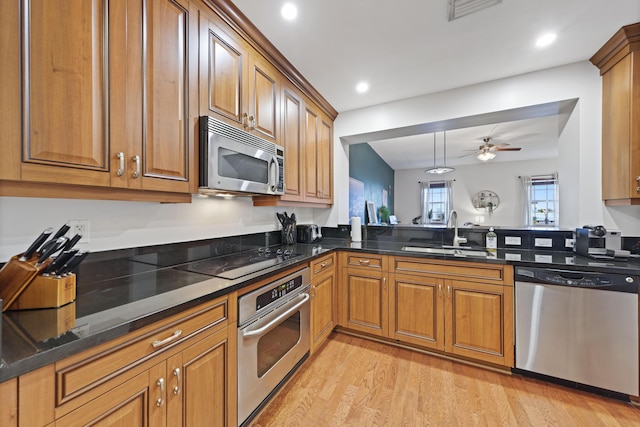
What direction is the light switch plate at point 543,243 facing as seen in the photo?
toward the camera

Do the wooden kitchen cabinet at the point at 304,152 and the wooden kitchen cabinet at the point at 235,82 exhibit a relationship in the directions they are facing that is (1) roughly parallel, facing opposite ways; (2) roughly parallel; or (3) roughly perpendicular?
roughly parallel

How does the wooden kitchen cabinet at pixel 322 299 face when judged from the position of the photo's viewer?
facing the viewer and to the right of the viewer

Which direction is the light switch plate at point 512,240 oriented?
toward the camera

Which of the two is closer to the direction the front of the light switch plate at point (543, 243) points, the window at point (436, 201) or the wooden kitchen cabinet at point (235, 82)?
the wooden kitchen cabinet

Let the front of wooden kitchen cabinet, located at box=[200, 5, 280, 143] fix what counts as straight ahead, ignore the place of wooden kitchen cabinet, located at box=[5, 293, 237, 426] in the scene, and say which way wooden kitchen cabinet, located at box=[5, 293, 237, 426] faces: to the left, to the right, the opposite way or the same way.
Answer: the same way

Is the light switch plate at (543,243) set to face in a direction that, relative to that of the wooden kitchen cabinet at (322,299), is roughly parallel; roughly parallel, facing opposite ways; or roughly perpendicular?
roughly perpendicular

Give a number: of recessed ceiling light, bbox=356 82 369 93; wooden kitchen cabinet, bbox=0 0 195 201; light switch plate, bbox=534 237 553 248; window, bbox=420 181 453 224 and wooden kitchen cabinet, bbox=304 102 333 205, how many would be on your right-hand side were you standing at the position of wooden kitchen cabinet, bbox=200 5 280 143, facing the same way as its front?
1

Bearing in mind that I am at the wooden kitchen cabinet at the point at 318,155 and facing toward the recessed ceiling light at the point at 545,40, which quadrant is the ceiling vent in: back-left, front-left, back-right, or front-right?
front-right

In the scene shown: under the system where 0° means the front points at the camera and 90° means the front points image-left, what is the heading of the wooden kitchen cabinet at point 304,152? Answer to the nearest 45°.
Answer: approximately 315°

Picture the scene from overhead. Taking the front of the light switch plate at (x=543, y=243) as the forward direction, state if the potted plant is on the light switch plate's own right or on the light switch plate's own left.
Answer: on the light switch plate's own right

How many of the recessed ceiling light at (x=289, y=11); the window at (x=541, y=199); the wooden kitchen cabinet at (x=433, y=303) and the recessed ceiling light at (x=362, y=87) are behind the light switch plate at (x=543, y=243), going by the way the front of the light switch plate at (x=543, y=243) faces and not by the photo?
1

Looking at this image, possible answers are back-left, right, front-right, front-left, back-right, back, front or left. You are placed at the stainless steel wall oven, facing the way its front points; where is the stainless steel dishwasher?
front-left

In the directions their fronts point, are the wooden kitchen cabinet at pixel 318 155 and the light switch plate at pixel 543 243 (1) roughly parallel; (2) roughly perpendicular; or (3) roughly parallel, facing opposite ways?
roughly perpendicular

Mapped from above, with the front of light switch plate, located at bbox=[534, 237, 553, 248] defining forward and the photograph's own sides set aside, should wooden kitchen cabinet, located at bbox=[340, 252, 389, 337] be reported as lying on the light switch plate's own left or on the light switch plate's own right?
on the light switch plate's own right

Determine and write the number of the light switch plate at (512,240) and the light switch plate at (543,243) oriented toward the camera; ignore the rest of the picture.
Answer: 2

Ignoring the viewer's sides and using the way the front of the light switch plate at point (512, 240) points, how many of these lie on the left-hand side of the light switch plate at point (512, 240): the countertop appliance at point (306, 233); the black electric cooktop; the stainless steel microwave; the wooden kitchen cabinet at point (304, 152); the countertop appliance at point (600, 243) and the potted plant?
1

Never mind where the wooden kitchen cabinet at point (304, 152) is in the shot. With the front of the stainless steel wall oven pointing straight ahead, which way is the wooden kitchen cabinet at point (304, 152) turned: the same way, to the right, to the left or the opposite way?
the same way

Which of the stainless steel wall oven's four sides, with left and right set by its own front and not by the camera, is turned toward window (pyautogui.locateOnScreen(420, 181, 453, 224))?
left

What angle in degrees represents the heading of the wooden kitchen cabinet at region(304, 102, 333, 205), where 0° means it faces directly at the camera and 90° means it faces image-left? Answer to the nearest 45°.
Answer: approximately 315°
